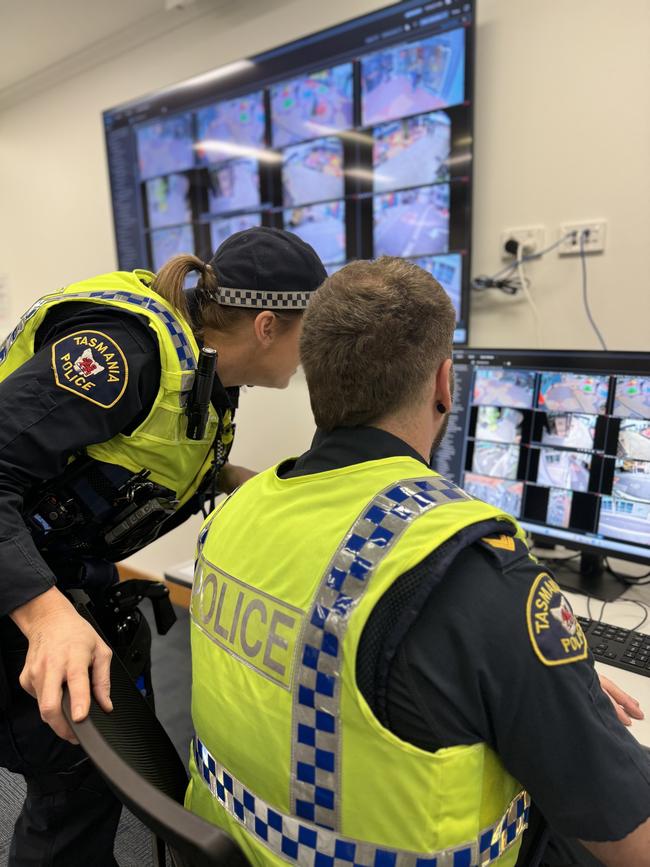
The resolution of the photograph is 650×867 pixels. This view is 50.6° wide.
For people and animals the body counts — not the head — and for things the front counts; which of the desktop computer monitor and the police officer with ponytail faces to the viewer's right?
the police officer with ponytail

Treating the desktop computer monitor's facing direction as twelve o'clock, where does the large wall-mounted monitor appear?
The large wall-mounted monitor is roughly at 3 o'clock from the desktop computer monitor.

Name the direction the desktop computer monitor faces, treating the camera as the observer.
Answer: facing the viewer and to the left of the viewer

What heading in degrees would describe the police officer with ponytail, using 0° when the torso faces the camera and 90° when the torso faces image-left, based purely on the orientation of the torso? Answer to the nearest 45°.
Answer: approximately 270°

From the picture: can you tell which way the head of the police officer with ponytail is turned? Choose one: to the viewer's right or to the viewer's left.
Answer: to the viewer's right

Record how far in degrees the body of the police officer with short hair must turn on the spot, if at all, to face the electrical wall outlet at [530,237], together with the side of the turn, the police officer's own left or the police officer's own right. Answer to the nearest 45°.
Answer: approximately 45° to the police officer's own left

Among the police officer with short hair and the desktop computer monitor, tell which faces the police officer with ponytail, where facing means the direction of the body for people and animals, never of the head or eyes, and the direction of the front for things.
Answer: the desktop computer monitor

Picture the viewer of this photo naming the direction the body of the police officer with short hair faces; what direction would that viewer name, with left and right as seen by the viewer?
facing away from the viewer and to the right of the viewer

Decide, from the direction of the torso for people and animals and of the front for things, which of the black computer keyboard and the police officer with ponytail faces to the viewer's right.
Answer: the police officer with ponytail

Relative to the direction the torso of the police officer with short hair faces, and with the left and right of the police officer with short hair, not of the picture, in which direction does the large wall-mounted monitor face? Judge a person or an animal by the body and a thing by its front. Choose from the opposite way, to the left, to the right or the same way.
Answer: the opposite way
